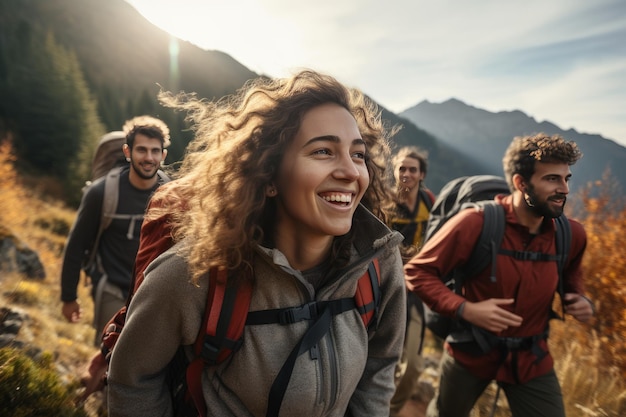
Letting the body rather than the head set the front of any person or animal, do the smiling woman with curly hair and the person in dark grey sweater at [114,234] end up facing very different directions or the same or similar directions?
same or similar directions

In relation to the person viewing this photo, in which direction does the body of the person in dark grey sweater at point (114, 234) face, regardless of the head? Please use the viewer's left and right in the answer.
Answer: facing the viewer

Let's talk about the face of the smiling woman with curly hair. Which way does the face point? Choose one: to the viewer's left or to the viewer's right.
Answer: to the viewer's right

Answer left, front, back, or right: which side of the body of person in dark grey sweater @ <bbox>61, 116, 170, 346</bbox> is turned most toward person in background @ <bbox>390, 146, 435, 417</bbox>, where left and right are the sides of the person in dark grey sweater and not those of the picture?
left

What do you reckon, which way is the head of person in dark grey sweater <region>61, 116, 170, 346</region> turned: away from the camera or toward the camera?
toward the camera

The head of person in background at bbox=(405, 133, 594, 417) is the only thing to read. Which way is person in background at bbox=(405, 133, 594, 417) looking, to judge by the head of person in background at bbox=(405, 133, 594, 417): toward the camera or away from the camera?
toward the camera

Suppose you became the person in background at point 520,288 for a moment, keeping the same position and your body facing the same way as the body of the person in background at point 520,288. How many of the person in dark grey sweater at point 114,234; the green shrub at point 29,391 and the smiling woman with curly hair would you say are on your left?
0

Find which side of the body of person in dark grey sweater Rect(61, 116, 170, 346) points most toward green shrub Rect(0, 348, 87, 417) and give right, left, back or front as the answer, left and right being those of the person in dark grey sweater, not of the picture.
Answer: front

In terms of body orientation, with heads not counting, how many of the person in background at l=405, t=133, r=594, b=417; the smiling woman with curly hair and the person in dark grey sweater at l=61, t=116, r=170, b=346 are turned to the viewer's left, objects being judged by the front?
0

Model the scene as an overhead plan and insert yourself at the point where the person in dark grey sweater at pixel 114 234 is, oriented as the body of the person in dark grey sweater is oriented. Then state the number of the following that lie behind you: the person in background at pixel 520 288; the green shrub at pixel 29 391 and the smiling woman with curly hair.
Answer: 0

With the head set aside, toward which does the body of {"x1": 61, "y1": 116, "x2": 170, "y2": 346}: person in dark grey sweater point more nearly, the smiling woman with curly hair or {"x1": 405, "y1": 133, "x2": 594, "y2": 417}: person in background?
the smiling woman with curly hair

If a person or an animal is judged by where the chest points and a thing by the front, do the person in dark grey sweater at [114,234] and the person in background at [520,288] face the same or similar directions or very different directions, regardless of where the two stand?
same or similar directions

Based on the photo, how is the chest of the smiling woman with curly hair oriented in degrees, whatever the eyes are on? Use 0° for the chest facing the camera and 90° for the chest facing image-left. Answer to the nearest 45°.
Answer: approximately 315°
